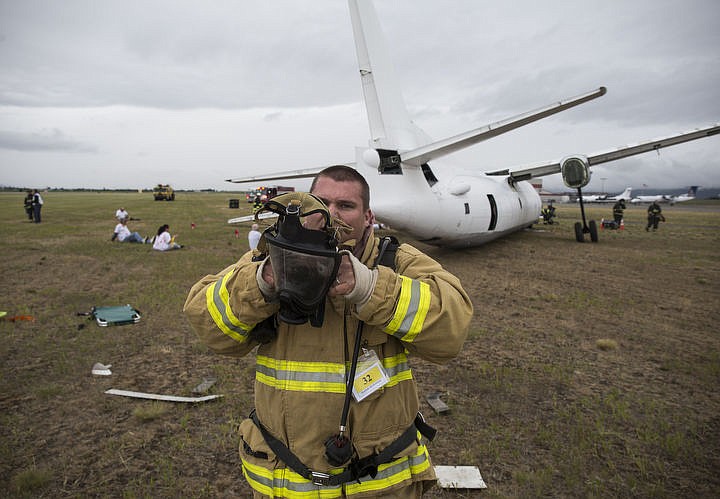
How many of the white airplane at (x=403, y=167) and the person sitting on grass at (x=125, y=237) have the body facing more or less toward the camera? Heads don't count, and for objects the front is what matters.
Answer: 0

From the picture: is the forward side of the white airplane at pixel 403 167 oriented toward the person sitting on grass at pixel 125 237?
no

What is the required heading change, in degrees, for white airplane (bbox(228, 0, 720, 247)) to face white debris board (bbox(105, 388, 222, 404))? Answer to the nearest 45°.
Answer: approximately 135° to its right

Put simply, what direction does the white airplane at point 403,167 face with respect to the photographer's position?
facing away from the viewer and to the right of the viewer

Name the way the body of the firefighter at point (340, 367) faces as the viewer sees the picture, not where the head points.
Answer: toward the camera

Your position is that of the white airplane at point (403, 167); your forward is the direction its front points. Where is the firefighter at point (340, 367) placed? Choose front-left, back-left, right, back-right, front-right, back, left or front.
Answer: back-right

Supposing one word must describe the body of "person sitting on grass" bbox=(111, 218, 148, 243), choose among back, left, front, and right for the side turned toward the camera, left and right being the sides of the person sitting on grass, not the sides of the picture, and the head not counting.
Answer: right

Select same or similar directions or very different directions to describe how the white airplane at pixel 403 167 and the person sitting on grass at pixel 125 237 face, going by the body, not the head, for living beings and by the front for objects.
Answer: same or similar directions

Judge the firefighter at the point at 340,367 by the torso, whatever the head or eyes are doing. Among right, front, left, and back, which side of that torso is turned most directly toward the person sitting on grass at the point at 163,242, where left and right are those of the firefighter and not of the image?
back

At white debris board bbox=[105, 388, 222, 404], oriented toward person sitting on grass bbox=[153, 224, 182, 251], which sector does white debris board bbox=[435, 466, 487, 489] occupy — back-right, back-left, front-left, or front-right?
back-right

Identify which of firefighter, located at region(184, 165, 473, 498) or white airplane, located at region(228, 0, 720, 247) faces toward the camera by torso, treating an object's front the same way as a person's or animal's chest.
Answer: the firefighter

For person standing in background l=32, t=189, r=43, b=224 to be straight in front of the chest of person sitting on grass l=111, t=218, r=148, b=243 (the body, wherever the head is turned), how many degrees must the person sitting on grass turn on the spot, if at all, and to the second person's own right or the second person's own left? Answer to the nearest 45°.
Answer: approximately 90° to the second person's own left

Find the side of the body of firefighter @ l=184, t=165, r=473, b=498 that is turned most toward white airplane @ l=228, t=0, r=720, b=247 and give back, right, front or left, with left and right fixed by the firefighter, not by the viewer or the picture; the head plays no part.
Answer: back
